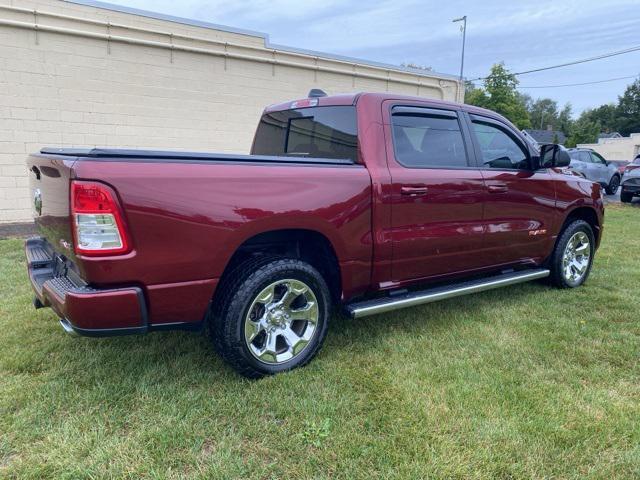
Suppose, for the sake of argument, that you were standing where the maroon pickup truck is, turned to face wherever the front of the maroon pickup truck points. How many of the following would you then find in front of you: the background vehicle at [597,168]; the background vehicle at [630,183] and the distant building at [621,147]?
3

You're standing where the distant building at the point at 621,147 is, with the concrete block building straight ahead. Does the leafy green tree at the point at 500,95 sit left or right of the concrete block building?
right

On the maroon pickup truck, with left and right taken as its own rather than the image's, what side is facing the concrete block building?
left

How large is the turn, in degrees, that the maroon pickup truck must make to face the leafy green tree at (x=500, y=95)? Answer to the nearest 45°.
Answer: approximately 45° to its left

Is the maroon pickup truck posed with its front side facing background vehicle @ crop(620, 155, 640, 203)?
yes

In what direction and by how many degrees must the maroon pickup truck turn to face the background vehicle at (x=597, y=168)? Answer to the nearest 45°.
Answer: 0° — it already faces it

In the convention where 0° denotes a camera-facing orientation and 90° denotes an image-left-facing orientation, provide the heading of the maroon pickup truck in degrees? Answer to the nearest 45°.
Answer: approximately 225°
